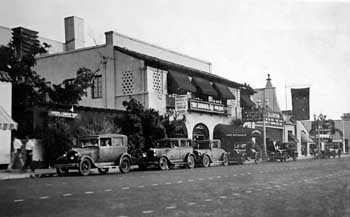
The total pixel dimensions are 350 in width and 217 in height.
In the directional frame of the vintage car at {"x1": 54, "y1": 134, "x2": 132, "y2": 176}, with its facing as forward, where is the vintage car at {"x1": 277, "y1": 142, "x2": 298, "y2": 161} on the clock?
the vintage car at {"x1": 277, "y1": 142, "x2": 298, "y2": 161} is roughly at 6 o'clock from the vintage car at {"x1": 54, "y1": 134, "x2": 132, "y2": 176}.

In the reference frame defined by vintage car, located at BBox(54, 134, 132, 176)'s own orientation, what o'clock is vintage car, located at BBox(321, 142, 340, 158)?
vintage car, located at BBox(321, 142, 340, 158) is roughly at 6 o'clock from vintage car, located at BBox(54, 134, 132, 176).

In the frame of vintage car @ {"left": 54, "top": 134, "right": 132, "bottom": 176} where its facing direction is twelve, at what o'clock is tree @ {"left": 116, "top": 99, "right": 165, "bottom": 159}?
The tree is roughly at 5 o'clock from the vintage car.

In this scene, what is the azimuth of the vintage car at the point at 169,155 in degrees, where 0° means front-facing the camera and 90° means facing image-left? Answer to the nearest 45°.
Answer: approximately 45°

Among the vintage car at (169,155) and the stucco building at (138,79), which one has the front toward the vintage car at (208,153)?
the stucco building

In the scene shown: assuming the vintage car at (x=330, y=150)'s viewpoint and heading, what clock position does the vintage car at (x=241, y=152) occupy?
the vintage car at (x=241, y=152) is roughly at 11 o'clock from the vintage car at (x=330, y=150).

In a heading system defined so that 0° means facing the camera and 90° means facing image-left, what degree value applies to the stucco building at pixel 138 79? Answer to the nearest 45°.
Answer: approximately 315°

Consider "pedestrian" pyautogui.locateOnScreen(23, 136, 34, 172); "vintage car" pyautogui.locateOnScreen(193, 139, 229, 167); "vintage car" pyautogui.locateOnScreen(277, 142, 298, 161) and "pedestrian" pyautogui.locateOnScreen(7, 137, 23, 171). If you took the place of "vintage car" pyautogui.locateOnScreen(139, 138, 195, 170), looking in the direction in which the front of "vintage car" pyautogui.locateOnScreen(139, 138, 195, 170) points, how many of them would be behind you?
2

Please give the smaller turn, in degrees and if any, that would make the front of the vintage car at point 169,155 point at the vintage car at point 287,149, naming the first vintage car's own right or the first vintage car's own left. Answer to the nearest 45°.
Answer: approximately 180°

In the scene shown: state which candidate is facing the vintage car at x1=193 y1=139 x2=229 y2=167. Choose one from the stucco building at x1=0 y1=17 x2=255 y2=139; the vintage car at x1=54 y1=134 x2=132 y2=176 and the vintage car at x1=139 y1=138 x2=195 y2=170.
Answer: the stucco building

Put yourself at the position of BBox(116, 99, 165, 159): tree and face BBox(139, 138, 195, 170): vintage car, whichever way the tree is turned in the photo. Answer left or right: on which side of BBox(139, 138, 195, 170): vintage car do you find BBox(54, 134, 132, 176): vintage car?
right

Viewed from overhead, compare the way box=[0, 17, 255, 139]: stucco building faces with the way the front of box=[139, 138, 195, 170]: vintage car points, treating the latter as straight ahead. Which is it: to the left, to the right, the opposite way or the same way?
to the left

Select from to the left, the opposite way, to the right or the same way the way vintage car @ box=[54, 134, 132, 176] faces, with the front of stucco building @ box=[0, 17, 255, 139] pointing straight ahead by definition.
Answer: to the right

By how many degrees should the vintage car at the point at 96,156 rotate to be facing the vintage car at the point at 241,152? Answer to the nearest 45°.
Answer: approximately 180°
